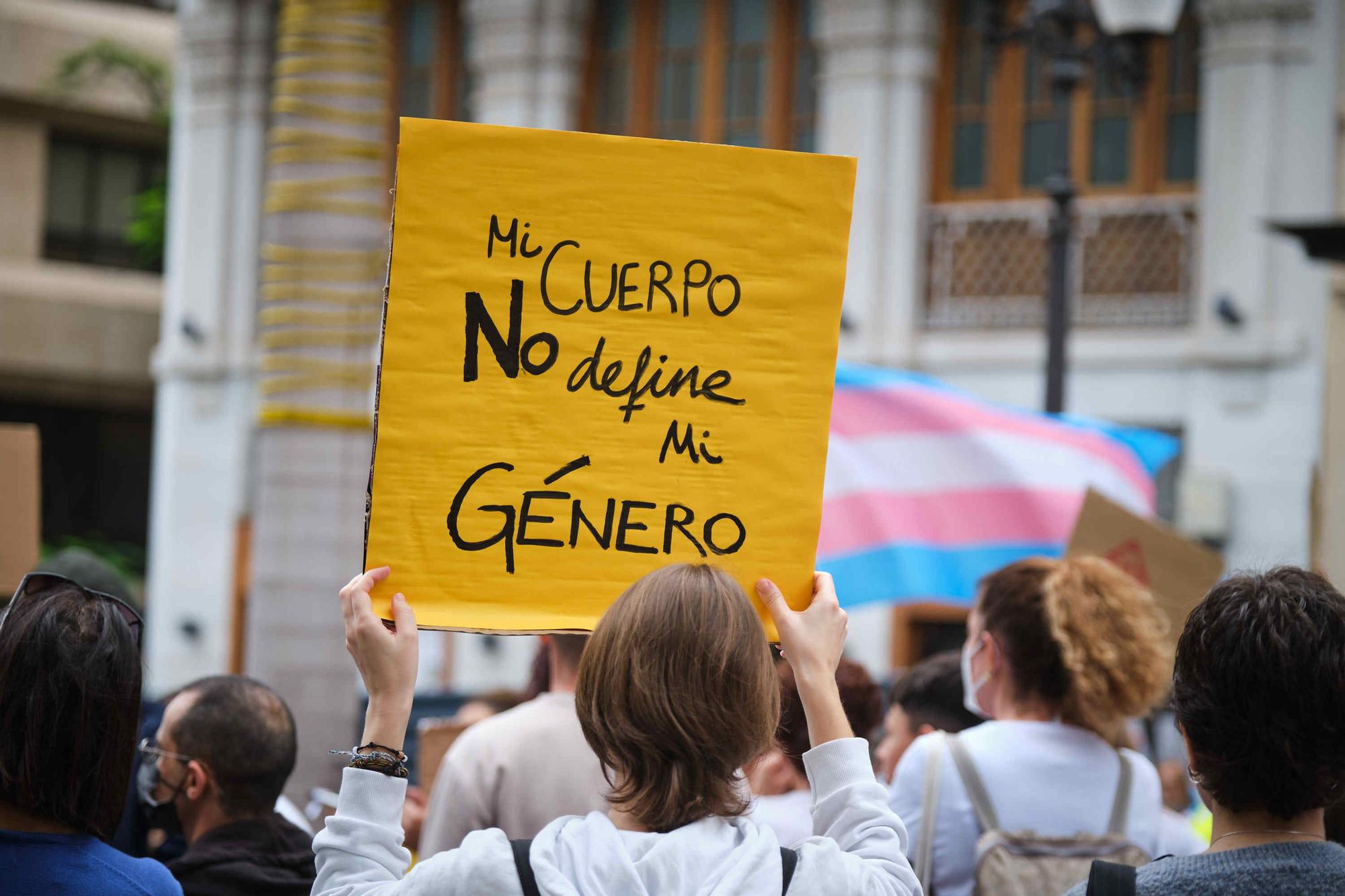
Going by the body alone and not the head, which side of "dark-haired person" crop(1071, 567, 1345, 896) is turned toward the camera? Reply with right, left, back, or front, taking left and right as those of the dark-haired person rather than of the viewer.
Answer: back

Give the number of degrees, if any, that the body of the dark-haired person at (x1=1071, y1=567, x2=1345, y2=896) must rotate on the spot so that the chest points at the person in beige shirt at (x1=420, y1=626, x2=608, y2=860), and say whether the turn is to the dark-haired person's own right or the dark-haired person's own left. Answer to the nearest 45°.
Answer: approximately 45° to the dark-haired person's own left

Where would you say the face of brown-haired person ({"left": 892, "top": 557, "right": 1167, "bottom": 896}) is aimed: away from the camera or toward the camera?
away from the camera

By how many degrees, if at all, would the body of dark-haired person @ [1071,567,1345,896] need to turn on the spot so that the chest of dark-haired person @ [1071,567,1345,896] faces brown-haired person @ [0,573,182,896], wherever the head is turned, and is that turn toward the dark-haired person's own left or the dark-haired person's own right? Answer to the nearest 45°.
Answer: approximately 90° to the dark-haired person's own left

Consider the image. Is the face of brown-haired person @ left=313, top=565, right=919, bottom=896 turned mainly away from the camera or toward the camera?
away from the camera

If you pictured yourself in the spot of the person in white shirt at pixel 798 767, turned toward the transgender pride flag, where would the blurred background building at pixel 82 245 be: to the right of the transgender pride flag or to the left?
left

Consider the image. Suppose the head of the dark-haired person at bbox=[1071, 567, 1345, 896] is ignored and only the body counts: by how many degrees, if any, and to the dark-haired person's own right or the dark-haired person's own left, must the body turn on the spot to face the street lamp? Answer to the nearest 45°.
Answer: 0° — they already face it

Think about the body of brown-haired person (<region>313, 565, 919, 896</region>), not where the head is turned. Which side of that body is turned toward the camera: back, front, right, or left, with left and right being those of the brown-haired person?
back

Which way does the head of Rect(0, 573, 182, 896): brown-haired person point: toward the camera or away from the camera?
away from the camera

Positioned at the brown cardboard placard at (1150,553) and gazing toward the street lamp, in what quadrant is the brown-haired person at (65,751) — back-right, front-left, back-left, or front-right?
back-left
